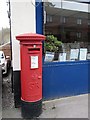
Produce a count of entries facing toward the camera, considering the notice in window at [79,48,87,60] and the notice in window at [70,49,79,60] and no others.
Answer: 2

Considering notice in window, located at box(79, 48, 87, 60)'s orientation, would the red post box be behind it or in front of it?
in front

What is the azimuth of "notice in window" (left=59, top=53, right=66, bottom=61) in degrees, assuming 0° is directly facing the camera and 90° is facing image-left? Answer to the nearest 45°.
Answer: approximately 0°

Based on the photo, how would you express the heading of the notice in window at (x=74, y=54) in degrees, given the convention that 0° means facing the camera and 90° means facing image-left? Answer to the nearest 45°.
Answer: approximately 0°
